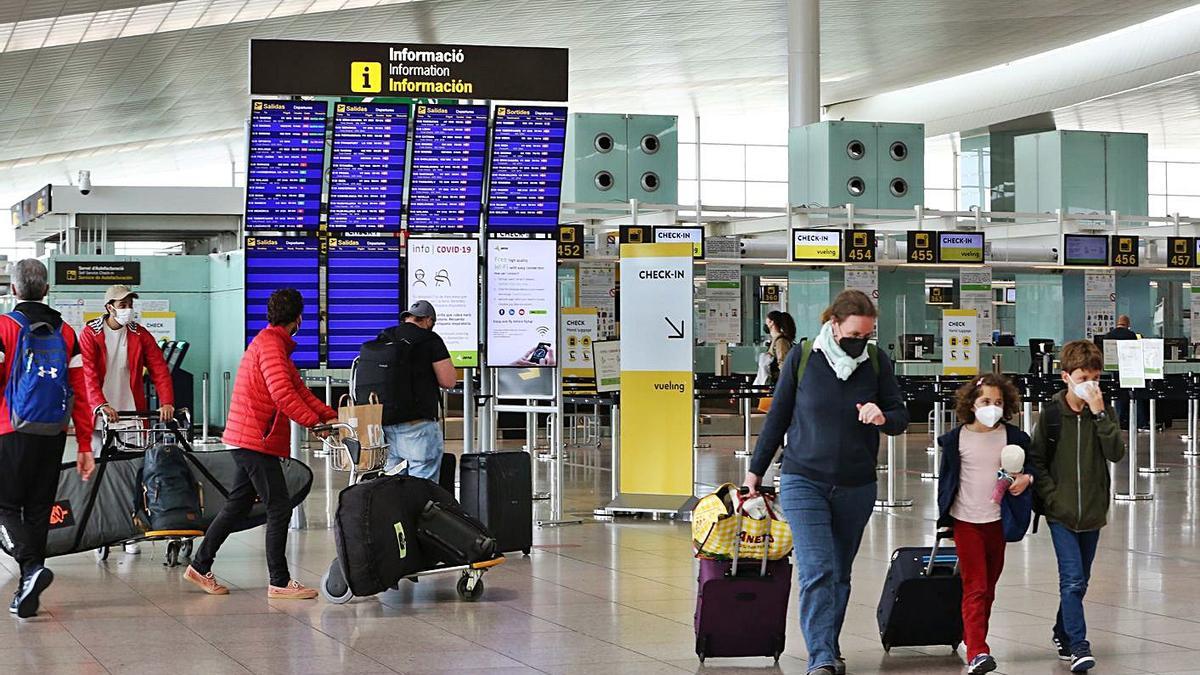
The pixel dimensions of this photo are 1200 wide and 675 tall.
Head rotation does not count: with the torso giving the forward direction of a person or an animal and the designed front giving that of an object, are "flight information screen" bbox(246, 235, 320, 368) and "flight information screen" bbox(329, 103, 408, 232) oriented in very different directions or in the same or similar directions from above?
same or similar directions

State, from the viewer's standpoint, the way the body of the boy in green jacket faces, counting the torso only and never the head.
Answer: toward the camera

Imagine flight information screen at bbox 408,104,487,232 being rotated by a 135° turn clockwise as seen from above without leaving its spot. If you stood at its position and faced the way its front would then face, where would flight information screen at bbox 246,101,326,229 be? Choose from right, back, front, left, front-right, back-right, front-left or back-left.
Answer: front-left

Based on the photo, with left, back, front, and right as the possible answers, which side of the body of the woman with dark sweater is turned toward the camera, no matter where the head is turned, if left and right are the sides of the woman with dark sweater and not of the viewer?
front

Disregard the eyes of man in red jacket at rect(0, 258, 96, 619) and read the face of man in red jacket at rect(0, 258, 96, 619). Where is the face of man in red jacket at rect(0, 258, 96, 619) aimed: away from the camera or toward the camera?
away from the camera

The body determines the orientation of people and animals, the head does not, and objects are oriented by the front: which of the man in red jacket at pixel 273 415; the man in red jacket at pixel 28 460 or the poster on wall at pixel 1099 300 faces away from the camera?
the man in red jacket at pixel 28 460

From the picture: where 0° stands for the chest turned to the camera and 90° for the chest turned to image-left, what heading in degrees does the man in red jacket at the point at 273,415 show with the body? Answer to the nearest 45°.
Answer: approximately 270°

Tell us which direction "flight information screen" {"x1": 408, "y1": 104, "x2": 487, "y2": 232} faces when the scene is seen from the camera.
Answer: facing the viewer

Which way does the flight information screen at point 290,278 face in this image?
toward the camera

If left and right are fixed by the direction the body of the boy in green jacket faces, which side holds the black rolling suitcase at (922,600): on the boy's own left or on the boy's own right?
on the boy's own right

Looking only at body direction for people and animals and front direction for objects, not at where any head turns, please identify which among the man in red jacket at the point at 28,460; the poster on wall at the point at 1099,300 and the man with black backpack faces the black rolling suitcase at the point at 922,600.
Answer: the poster on wall

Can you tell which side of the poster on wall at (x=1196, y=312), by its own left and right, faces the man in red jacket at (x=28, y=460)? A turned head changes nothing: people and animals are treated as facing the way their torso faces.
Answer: front

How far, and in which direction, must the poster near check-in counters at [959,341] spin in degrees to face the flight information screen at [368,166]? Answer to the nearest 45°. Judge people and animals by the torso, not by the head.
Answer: approximately 45° to its right

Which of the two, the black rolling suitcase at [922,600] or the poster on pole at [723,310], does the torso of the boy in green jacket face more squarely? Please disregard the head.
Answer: the black rolling suitcase
